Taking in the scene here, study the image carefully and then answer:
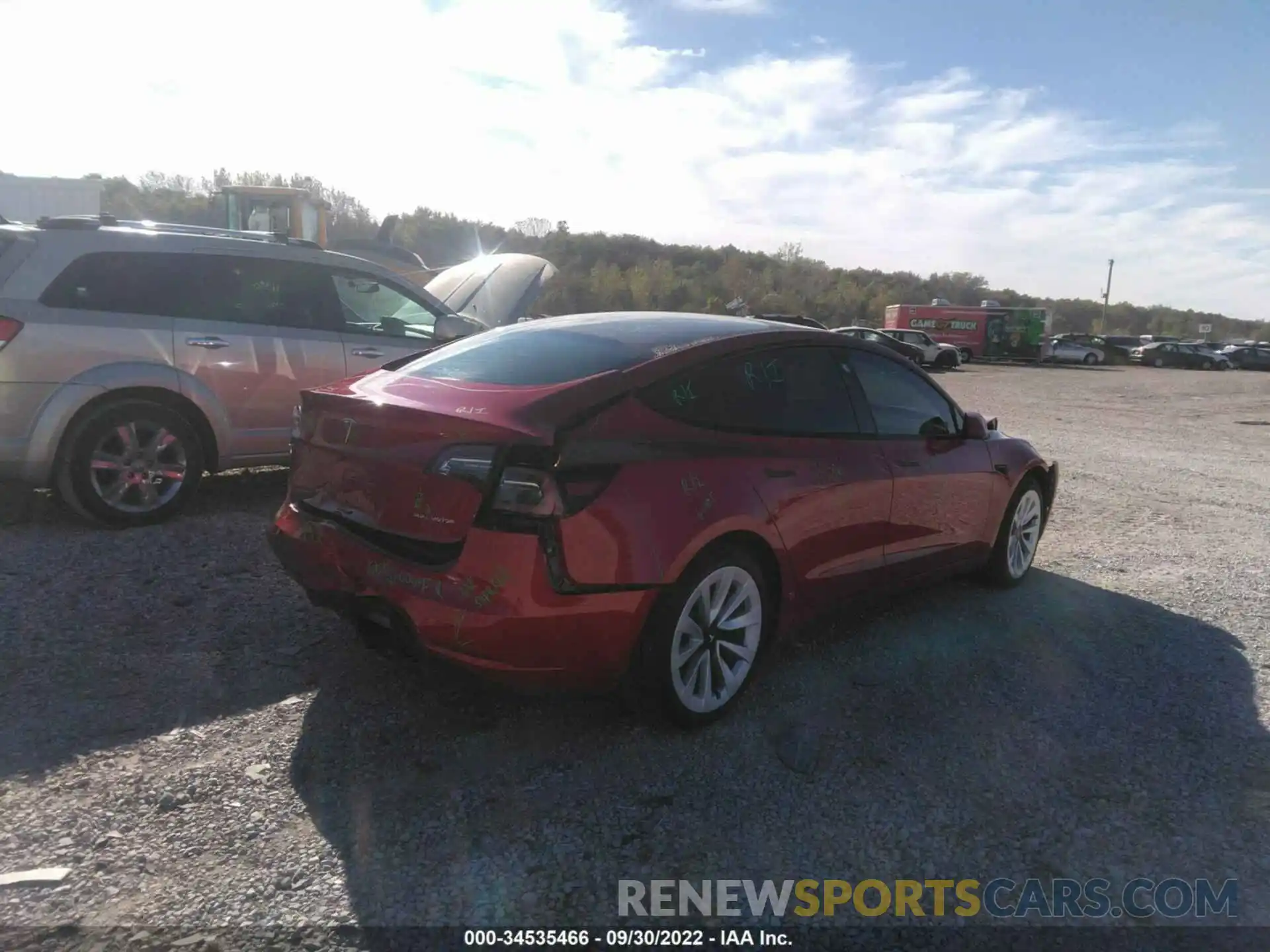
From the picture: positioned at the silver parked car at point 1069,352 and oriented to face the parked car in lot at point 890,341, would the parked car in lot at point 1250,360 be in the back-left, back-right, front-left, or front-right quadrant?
back-left

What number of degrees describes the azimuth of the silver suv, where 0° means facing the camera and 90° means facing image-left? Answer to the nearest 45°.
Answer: approximately 270°

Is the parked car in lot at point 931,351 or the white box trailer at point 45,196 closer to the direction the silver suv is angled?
the parked car in lot

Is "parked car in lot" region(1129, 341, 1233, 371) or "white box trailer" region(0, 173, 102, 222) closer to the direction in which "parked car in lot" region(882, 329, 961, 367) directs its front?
the parked car in lot

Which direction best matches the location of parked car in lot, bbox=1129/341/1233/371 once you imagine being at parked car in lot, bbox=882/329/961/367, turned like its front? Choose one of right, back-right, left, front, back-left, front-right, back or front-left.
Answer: front-left

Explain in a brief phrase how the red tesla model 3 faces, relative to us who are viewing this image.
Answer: facing away from the viewer and to the right of the viewer

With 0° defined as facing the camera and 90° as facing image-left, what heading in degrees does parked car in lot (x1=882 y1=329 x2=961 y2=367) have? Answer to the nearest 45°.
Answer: approximately 270°

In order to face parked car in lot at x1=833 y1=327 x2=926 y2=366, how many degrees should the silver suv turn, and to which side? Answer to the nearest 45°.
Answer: approximately 45° to its left

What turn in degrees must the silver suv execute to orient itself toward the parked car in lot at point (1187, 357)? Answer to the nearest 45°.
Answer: approximately 45° to its left

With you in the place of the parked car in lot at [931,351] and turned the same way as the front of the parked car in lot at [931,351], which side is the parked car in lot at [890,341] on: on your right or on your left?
on your right

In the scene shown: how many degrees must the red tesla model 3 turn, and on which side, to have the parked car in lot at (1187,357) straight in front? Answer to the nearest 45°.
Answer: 0° — it already faces it
